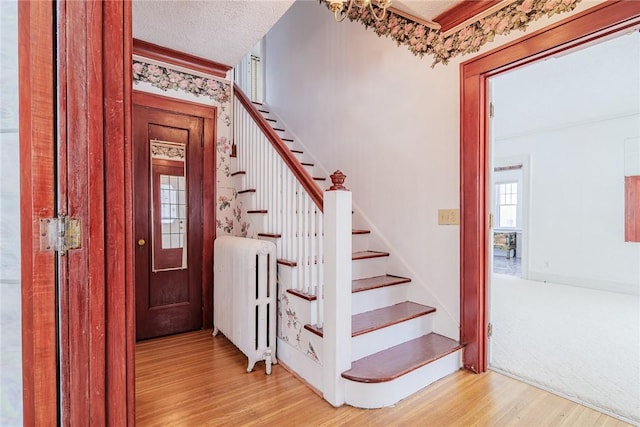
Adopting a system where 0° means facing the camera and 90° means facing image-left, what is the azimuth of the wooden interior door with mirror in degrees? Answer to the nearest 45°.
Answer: approximately 315°

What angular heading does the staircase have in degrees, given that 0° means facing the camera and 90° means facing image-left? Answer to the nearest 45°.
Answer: approximately 315°

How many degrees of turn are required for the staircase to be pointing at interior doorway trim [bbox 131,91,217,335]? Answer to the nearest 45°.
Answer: approximately 180°

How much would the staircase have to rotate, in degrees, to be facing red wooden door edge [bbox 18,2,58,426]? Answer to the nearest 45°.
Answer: approximately 90° to its right

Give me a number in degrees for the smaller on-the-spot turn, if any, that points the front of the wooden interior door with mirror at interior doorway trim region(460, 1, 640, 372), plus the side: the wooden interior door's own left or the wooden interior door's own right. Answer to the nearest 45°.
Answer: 0° — it already faces it

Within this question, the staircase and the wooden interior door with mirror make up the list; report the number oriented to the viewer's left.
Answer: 0

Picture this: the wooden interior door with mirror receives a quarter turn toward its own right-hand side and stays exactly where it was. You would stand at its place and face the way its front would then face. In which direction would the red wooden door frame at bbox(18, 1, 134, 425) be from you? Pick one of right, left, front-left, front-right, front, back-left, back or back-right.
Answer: front-left
